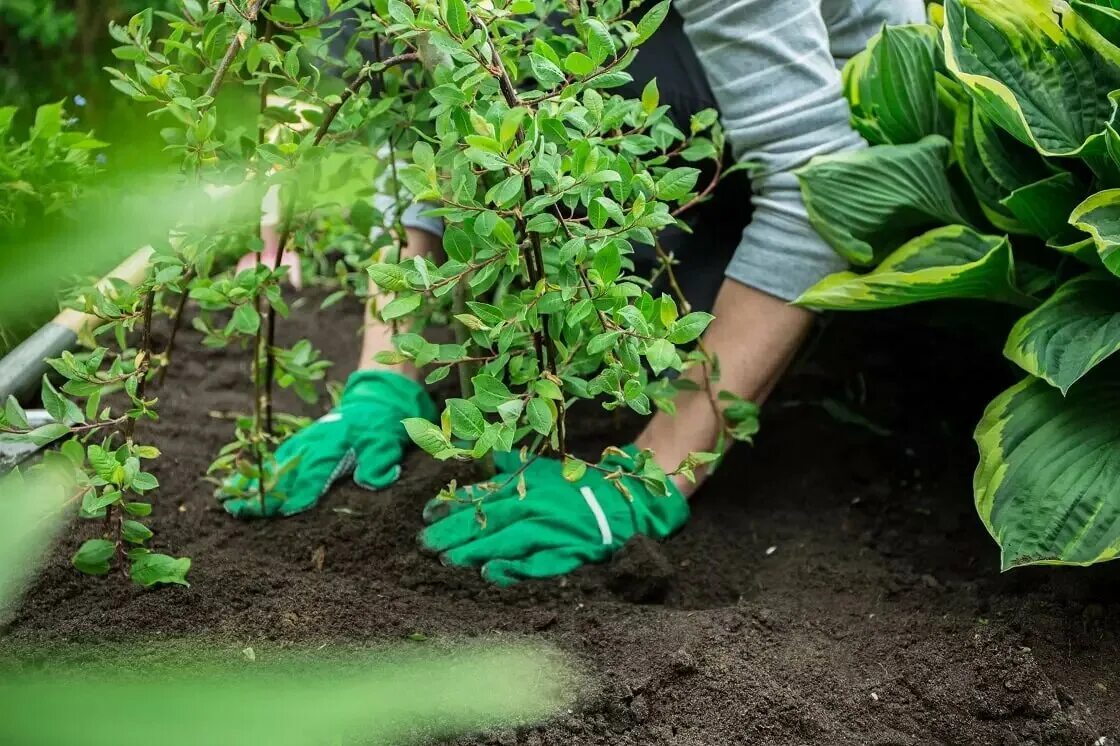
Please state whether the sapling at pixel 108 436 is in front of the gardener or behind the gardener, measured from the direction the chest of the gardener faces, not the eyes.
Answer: in front

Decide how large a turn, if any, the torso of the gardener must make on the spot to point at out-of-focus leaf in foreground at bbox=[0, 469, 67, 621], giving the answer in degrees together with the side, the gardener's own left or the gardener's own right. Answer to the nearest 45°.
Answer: approximately 45° to the gardener's own left

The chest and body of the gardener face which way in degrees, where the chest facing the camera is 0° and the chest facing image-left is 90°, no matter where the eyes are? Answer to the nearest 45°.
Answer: approximately 45°

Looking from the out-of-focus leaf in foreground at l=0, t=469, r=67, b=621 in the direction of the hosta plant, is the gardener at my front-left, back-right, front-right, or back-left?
front-left
